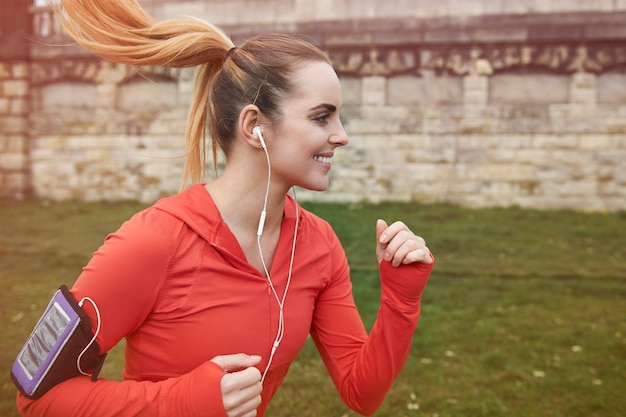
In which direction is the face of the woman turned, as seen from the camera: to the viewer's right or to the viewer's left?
to the viewer's right

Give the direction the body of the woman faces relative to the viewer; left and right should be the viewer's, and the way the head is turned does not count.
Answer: facing the viewer and to the right of the viewer
